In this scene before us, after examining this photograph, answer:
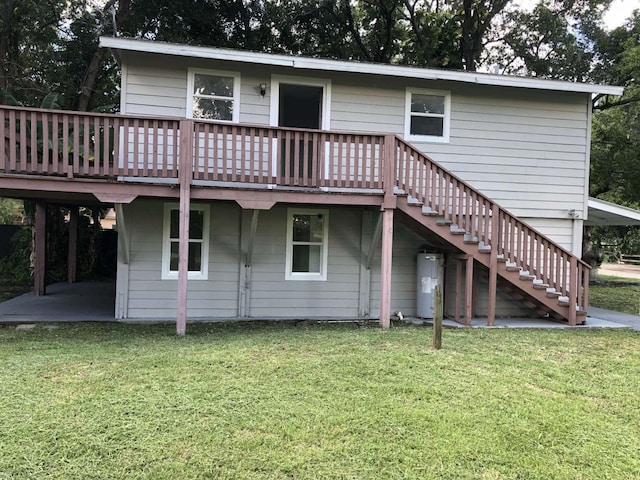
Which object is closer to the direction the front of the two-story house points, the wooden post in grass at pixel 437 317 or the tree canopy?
the wooden post in grass

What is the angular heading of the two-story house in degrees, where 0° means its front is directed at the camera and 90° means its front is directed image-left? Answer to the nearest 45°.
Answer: approximately 0°

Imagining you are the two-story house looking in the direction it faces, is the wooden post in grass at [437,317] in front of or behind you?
in front

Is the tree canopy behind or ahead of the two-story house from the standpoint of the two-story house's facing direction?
behind
